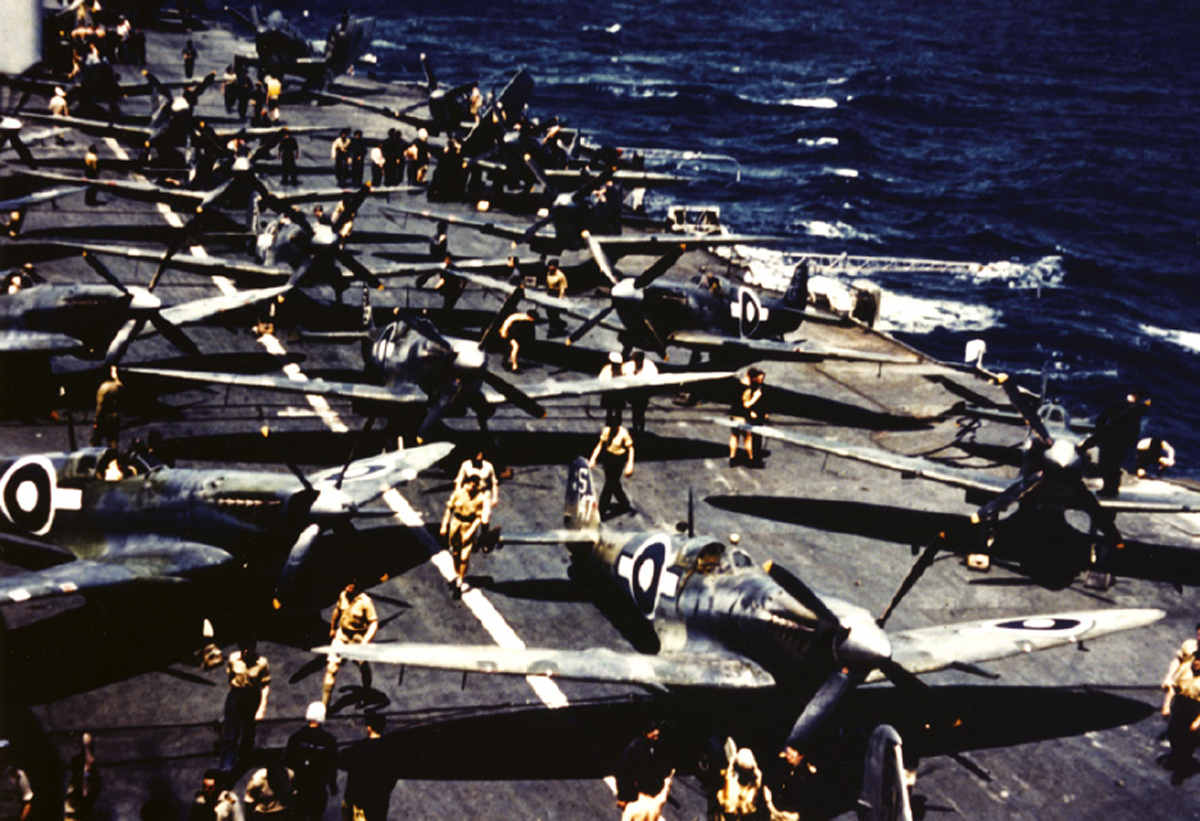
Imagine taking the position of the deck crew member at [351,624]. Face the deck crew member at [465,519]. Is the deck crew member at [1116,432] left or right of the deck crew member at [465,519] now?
right

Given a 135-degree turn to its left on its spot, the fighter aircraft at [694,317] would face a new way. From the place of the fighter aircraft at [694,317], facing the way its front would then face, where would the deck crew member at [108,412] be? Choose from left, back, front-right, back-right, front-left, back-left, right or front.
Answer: back-right

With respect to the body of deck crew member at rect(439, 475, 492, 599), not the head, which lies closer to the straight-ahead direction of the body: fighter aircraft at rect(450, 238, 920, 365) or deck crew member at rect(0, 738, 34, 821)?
the deck crew member

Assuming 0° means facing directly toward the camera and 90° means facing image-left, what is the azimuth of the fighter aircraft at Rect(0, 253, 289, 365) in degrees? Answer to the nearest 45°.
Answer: approximately 315°

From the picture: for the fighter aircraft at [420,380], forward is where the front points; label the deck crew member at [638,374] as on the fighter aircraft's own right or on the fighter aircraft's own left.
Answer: on the fighter aircraft's own left

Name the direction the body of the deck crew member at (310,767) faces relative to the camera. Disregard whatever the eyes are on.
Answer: away from the camera

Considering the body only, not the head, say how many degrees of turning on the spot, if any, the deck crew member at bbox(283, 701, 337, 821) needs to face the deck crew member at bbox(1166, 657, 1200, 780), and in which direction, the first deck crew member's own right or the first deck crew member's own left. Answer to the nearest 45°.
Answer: approximately 90° to the first deck crew member's own right

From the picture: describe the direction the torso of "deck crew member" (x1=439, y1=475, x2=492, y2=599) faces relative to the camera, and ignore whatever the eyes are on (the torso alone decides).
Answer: toward the camera

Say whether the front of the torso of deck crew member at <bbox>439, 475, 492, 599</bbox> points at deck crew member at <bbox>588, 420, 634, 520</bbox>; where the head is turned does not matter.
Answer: no

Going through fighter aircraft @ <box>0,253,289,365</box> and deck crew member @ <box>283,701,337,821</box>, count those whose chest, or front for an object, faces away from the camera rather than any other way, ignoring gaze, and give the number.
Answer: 1

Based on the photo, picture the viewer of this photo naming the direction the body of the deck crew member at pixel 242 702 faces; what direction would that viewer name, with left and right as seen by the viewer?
facing the viewer

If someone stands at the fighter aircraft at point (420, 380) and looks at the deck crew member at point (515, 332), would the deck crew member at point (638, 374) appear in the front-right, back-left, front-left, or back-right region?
front-right

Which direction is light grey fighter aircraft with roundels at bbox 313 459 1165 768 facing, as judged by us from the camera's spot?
facing the viewer and to the right of the viewer

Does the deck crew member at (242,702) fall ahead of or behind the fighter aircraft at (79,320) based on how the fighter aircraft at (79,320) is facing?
ahead

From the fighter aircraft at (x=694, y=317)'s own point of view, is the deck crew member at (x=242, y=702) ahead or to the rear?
ahead

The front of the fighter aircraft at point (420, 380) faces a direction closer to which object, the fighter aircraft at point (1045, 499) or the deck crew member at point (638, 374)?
the fighter aircraft

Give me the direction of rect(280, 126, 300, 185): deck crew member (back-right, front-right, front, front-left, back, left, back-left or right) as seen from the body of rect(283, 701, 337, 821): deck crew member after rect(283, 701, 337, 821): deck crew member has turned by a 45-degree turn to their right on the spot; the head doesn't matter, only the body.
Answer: front-left

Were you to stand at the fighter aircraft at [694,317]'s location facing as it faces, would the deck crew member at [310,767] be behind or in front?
in front
